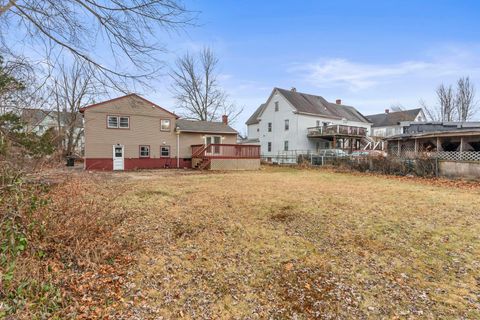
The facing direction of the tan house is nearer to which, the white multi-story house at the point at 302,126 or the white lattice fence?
the white multi-story house

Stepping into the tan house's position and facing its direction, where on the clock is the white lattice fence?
The white lattice fence is roughly at 4 o'clock from the tan house.

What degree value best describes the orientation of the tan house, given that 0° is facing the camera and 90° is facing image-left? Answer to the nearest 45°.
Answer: approximately 180°

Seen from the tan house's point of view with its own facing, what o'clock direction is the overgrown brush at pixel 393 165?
The overgrown brush is roughly at 4 o'clock from the tan house.

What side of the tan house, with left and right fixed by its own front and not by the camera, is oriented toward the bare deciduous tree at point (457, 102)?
right

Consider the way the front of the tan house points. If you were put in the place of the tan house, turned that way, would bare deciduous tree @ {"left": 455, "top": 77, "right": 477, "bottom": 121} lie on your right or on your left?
on your right

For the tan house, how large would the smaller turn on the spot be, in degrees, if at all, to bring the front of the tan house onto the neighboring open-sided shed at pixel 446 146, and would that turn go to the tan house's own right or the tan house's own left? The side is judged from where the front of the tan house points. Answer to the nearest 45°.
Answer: approximately 135° to the tan house's own right

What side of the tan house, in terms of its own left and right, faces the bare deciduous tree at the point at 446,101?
right

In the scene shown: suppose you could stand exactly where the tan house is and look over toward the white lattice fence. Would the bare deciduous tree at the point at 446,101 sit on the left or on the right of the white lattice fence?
left

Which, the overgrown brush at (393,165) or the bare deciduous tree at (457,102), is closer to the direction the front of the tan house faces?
the bare deciduous tree
